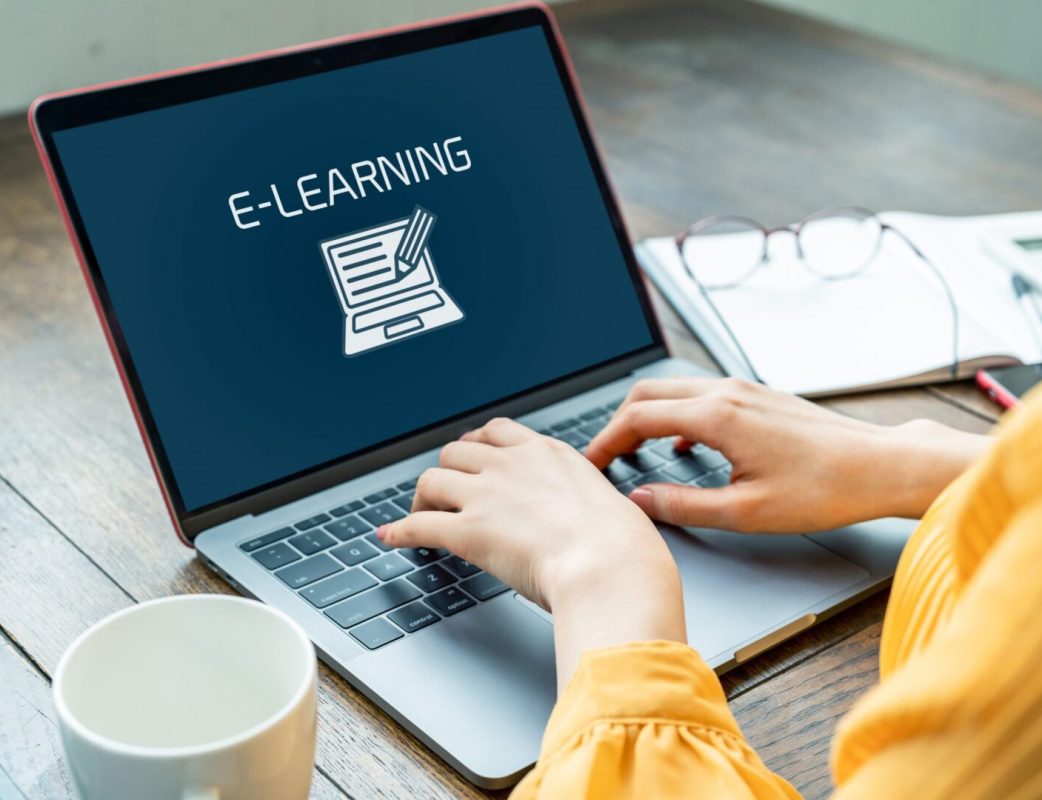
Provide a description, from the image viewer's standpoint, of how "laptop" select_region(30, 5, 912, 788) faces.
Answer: facing the viewer and to the right of the viewer
